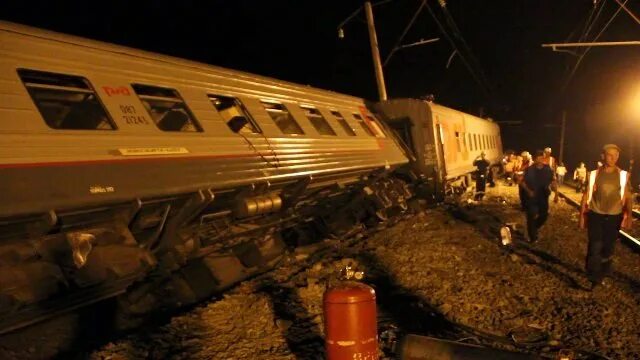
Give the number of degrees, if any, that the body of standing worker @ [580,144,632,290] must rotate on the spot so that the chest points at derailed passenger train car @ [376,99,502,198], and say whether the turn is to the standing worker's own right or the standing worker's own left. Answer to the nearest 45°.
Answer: approximately 135° to the standing worker's own right

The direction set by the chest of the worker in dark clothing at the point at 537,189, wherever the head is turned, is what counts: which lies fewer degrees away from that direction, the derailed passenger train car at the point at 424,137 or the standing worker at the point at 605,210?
the standing worker

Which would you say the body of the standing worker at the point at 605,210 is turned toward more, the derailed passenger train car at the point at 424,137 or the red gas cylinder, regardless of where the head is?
the red gas cylinder

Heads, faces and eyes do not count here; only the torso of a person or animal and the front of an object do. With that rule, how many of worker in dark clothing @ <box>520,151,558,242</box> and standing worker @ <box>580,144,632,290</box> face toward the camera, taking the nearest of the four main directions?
2

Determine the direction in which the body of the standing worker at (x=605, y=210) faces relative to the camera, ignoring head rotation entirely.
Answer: toward the camera

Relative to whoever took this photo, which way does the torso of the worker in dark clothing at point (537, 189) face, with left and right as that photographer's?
facing the viewer

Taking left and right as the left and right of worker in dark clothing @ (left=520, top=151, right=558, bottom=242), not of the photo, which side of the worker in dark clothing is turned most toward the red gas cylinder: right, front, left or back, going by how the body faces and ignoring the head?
front

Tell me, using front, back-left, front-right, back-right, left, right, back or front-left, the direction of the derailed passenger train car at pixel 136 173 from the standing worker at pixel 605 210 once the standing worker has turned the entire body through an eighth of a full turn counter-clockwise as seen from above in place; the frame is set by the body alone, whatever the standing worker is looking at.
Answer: right

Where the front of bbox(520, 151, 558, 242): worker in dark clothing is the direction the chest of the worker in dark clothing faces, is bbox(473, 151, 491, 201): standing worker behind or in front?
behind
